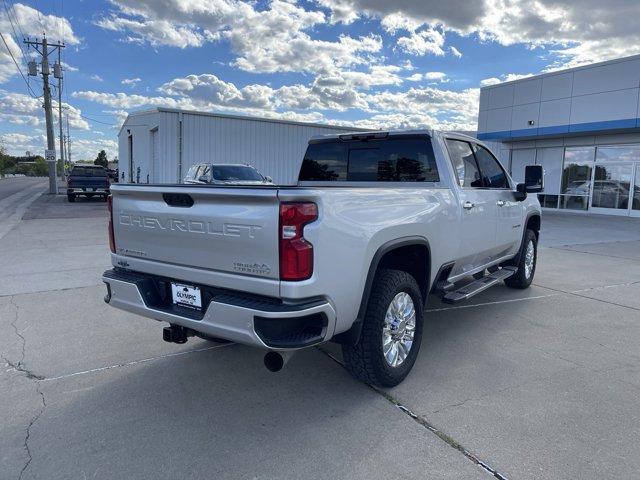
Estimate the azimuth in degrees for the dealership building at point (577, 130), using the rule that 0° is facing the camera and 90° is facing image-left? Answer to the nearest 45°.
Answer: approximately 45°

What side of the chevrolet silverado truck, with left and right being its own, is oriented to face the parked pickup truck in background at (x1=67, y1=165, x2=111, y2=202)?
left

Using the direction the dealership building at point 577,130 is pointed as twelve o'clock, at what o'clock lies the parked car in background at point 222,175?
The parked car in background is roughly at 12 o'clock from the dealership building.

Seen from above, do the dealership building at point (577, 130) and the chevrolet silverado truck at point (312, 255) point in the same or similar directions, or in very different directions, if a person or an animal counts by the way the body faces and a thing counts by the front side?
very different directions

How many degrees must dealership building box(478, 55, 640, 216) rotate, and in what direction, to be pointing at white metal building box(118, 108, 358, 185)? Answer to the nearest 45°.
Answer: approximately 45° to its right

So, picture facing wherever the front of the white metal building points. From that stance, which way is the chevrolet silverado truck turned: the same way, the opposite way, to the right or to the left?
the opposite way
